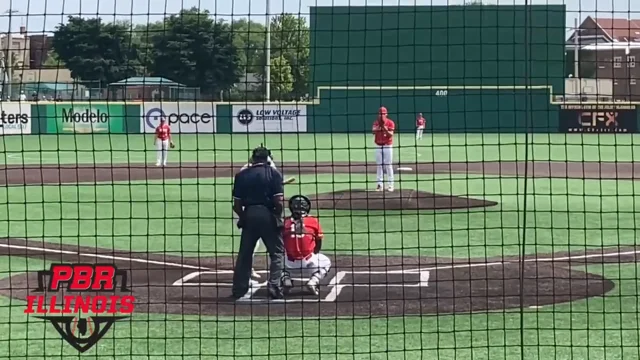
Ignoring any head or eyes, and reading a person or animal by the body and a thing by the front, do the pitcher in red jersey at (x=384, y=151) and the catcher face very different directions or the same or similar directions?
very different directions

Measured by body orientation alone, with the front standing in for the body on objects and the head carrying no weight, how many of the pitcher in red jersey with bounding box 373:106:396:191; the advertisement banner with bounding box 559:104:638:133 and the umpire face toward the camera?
2

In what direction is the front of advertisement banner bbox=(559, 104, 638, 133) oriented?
toward the camera

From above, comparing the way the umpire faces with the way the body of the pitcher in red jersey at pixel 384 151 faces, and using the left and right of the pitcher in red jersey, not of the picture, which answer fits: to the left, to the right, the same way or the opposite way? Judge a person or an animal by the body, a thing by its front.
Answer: the opposite way

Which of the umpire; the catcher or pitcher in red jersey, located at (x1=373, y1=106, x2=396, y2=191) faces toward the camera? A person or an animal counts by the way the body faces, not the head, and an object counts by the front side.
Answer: the pitcher in red jersey

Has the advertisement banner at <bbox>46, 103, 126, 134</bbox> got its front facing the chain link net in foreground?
yes

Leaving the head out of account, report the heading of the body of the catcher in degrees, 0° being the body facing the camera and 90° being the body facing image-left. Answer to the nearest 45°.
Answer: approximately 180°

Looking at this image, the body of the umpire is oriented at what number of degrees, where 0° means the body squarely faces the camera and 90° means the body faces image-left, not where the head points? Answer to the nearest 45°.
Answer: approximately 180°
